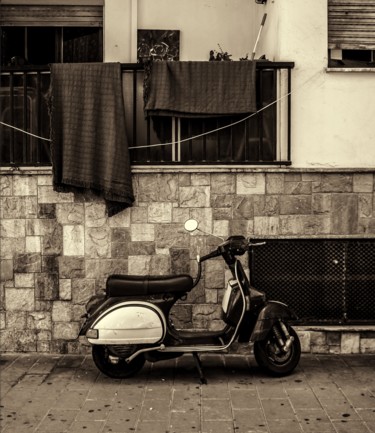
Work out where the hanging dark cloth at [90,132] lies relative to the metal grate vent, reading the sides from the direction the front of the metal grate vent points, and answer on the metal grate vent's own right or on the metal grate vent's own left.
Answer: on the metal grate vent's own right

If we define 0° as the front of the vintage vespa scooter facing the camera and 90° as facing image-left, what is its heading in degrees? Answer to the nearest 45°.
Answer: approximately 270°

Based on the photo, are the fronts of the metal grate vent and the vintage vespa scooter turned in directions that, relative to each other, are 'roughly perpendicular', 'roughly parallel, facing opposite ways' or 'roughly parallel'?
roughly perpendicular

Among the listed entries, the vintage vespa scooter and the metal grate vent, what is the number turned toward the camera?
1

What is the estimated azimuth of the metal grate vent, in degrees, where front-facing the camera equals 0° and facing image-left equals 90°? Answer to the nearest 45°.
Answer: approximately 0°
